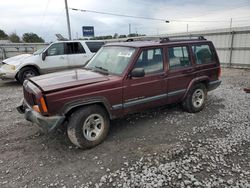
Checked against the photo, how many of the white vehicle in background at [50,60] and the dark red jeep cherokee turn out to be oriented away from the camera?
0

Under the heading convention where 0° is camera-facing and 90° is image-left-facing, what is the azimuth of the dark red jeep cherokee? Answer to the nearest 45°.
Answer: approximately 45°

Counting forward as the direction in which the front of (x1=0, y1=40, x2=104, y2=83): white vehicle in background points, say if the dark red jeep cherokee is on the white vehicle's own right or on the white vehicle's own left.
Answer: on the white vehicle's own left

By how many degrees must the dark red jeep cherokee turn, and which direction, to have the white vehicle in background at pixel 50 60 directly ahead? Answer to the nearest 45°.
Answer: approximately 90° to its right

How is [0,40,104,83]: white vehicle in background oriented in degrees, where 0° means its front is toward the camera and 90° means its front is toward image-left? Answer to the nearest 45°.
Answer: approximately 45°
